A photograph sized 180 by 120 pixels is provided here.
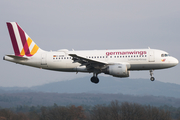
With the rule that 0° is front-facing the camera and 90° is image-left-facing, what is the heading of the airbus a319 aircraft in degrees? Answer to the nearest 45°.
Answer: approximately 270°
